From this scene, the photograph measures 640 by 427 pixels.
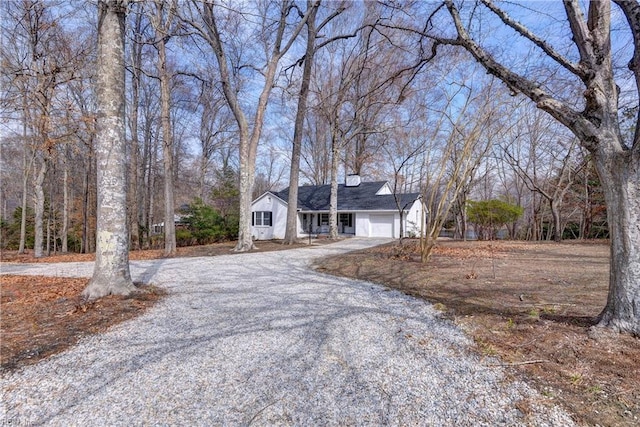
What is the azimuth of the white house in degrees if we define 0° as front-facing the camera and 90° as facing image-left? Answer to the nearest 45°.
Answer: approximately 0°

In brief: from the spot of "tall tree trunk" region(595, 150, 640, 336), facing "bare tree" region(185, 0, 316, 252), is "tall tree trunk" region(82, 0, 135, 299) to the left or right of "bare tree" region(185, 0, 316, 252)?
left

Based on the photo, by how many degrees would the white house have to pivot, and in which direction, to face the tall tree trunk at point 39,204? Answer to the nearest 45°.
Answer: approximately 45° to its right

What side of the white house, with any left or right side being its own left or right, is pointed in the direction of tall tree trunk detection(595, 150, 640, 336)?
front

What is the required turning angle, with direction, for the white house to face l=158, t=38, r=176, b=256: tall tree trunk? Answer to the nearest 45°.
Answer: approximately 45° to its right

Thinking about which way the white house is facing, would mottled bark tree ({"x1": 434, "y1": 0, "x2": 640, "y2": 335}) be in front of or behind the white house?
in front

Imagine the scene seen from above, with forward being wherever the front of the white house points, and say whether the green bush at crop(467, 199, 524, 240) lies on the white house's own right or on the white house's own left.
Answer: on the white house's own left
